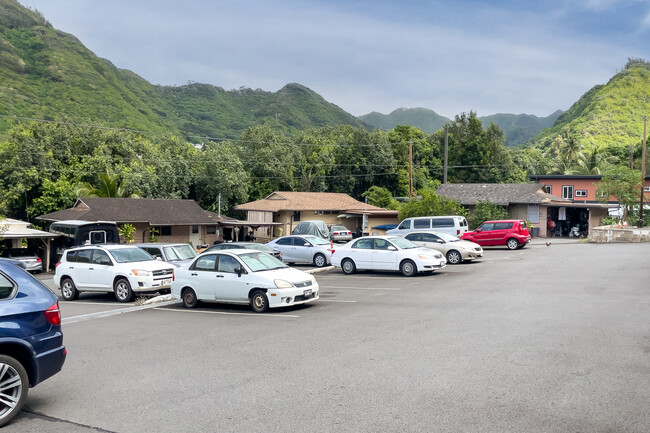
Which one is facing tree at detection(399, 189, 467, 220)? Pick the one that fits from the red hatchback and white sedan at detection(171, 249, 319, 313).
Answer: the red hatchback

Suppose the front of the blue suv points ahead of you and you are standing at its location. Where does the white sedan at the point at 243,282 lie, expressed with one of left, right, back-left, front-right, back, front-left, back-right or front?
back-right

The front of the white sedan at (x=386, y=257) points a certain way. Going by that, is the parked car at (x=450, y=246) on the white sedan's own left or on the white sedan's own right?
on the white sedan's own left

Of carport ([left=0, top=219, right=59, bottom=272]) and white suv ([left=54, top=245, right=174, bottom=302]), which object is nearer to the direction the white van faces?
the carport

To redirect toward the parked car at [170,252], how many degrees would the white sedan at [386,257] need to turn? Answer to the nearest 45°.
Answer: approximately 135° to its right

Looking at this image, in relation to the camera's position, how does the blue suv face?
facing to the left of the viewer

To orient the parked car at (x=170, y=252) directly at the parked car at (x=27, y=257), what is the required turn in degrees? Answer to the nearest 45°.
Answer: approximately 180°

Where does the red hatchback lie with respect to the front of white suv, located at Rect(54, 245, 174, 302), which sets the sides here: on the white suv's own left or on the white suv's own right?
on the white suv's own left
